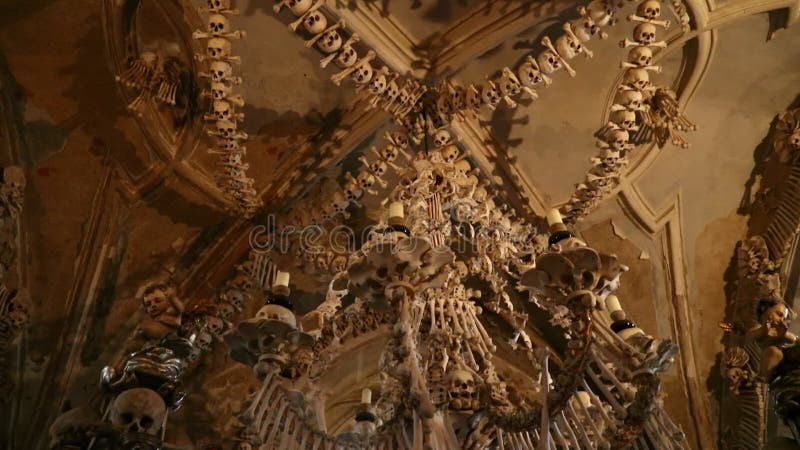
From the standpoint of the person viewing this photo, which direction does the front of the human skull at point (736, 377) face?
facing the viewer and to the left of the viewer

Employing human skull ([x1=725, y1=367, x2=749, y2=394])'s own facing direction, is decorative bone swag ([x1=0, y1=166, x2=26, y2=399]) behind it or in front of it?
in front

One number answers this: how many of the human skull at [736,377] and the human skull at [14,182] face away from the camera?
0
